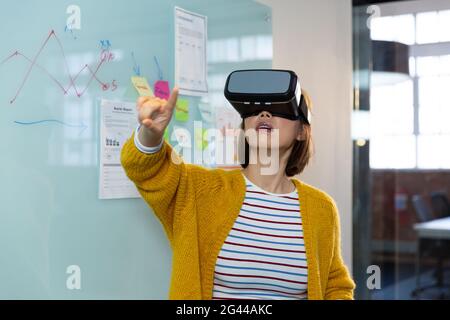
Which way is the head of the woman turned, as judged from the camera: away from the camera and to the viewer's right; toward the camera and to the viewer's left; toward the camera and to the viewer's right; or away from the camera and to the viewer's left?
toward the camera and to the viewer's left

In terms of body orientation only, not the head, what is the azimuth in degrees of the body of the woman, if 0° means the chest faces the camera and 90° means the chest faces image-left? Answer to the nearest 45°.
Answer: approximately 0°

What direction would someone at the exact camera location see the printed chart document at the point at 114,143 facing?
facing the viewer and to the right of the viewer

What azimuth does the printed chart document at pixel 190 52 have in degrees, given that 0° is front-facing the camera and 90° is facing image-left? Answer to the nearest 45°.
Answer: approximately 315°

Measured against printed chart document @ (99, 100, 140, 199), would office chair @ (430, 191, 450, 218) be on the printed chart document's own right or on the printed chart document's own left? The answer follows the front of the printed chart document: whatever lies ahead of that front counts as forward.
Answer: on the printed chart document's own left

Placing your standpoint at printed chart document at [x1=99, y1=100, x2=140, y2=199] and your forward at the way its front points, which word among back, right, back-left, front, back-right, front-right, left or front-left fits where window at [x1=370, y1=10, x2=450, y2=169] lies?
left

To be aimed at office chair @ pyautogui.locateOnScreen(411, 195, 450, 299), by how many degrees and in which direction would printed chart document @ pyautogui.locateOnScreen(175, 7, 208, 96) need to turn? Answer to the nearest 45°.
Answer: approximately 90° to its left

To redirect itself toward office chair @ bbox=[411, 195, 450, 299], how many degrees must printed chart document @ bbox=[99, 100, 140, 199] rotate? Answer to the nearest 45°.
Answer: approximately 90° to its left

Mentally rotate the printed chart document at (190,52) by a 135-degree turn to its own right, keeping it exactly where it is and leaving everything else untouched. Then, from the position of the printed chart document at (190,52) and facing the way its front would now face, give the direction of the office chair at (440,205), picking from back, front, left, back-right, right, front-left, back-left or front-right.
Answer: back-right
